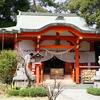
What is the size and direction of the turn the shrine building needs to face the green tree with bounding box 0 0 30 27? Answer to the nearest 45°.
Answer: approximately 135° to its right

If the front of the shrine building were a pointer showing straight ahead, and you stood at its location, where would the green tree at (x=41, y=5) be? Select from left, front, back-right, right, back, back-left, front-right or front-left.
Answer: back

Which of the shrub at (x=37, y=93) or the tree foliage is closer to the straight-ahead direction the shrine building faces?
the shrub

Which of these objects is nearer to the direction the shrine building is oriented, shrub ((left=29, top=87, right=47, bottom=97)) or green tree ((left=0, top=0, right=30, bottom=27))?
the shrub

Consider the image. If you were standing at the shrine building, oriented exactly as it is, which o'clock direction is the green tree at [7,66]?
The green tree is roughly at 2 o'clock from the shrine building.

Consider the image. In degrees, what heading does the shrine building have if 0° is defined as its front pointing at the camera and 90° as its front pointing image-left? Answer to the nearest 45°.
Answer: approximately 0°

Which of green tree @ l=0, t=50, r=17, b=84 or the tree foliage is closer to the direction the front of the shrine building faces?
the green tree
